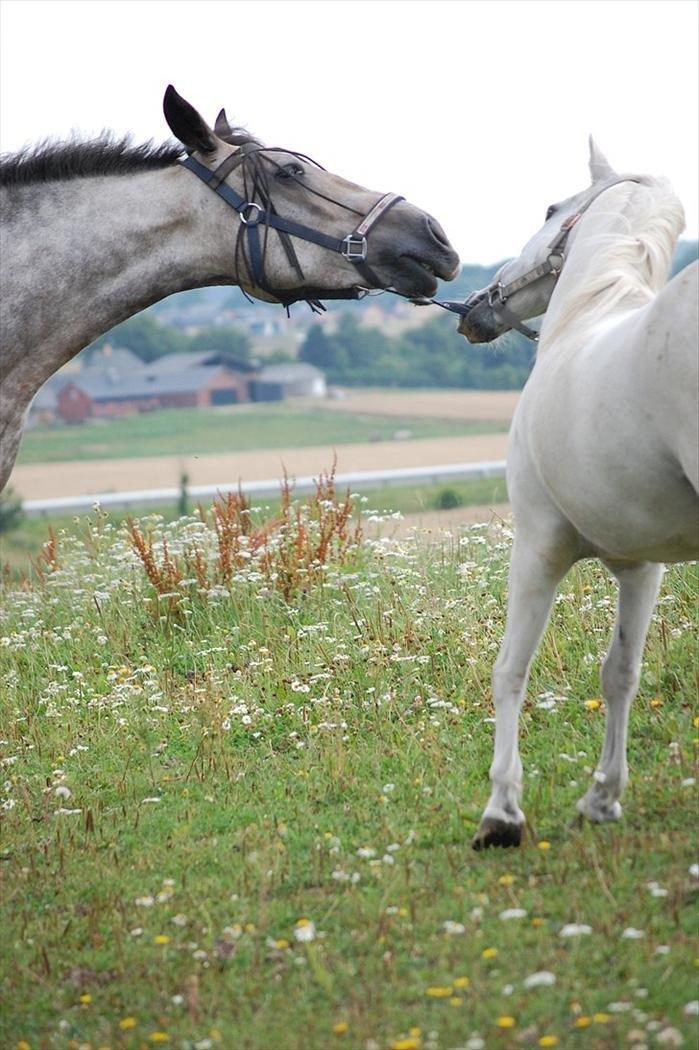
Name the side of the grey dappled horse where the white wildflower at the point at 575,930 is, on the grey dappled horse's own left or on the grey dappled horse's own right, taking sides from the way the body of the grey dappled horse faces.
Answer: on the grey dappled horse's own right

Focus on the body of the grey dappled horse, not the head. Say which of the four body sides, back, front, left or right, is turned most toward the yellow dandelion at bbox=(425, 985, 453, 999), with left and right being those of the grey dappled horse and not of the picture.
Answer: right

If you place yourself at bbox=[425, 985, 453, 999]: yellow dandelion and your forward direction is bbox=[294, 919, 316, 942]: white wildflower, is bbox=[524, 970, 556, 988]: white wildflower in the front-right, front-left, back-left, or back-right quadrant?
back-right

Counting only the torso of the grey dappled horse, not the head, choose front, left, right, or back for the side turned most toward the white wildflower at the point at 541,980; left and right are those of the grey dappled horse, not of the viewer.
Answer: right

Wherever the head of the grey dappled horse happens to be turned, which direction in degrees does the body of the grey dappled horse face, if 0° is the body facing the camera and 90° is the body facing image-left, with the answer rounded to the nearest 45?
approximately 270°
